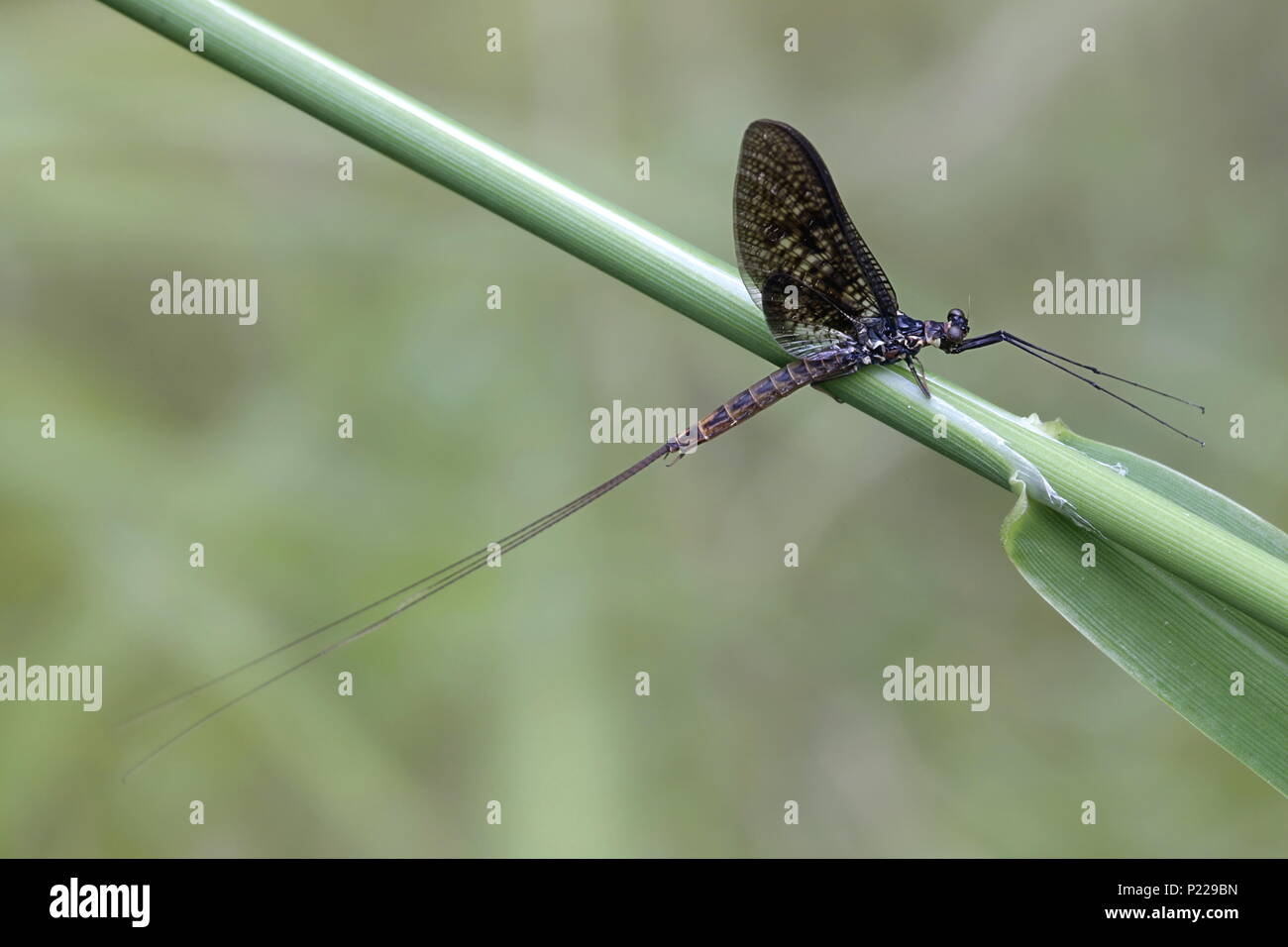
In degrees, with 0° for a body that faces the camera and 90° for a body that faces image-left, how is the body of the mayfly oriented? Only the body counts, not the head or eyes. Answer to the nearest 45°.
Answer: approximately 270°
